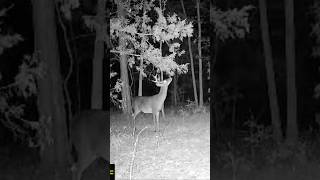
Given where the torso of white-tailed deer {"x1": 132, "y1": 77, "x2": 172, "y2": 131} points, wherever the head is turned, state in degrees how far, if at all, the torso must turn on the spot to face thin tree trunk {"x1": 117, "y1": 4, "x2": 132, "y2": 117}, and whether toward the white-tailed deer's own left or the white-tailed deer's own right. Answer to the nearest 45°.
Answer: approximately 135° to the white-tailed deer's own left

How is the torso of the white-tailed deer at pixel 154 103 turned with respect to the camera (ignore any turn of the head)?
to the viewer's right
